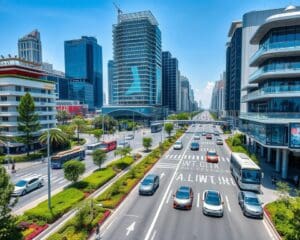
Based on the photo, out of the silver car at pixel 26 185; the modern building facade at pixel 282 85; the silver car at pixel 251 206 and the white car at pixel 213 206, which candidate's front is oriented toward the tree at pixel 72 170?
the modern building facade

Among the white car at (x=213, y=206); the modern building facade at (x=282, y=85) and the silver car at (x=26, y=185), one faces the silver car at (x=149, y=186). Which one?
the modern building facade

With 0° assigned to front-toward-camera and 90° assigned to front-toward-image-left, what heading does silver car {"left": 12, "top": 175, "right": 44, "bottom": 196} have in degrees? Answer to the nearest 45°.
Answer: approximately 45°

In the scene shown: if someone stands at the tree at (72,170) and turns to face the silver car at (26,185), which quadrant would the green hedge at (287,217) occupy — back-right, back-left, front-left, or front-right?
back-left

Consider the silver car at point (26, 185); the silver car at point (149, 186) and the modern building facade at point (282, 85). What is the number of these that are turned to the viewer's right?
0

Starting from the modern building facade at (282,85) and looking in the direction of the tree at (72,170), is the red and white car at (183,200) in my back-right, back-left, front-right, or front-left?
front-left

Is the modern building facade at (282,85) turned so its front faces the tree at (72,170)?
yes

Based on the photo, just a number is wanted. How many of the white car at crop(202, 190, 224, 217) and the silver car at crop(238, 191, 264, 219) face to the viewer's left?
0
